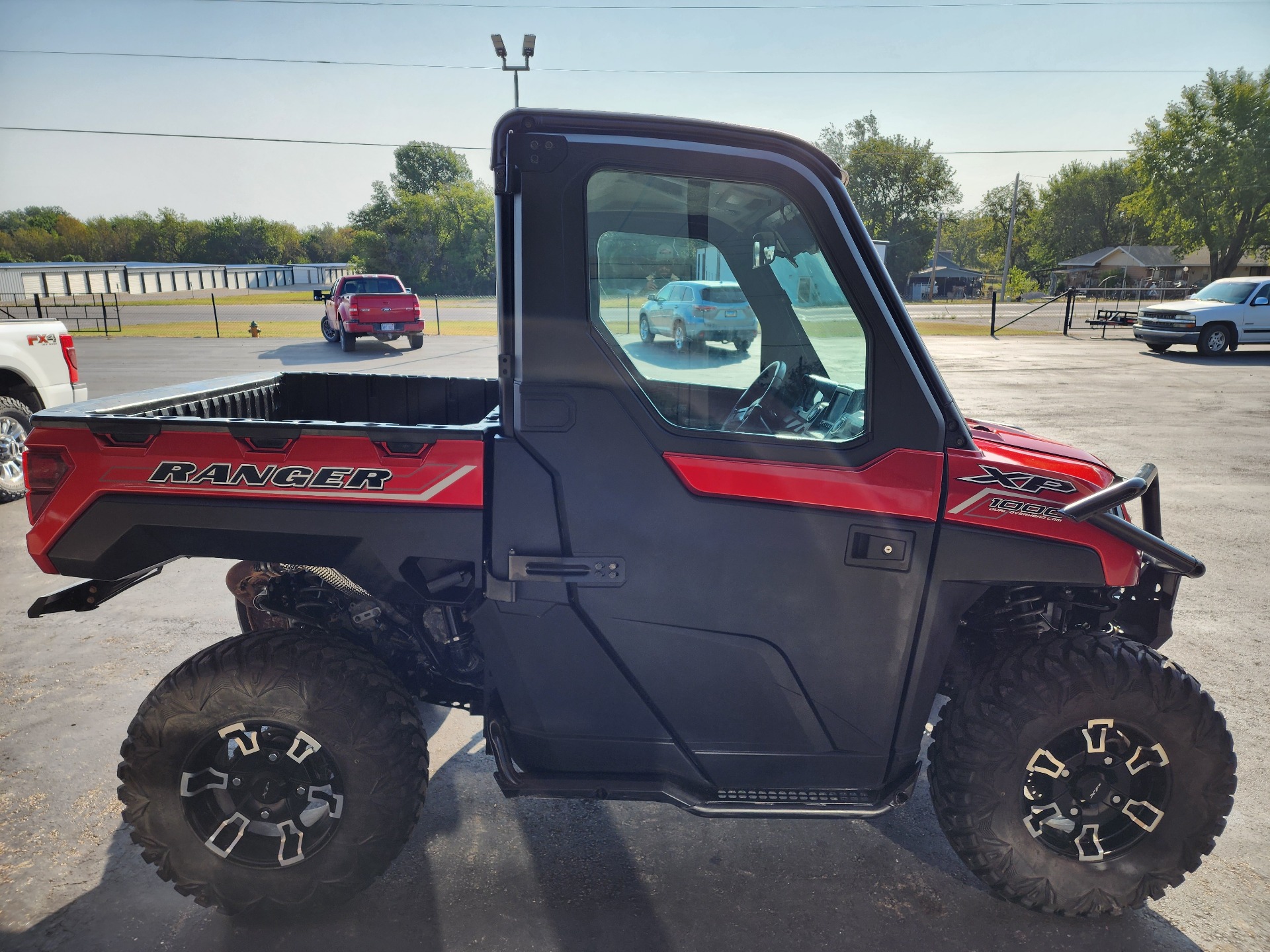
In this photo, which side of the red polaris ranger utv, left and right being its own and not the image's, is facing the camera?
right

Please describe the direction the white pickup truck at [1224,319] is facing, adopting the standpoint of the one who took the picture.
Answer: facing the viewer and to the left of the viewer

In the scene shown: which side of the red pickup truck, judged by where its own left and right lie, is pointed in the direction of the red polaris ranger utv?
back

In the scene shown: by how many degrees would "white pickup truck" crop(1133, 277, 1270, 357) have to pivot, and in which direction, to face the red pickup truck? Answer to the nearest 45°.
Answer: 0° — it already faces it

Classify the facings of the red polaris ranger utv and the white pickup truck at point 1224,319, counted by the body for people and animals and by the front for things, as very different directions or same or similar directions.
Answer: very different directions

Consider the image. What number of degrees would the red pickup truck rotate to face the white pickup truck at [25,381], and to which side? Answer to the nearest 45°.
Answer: approximately 180°

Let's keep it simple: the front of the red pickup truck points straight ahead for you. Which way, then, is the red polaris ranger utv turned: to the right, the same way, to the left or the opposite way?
to the right

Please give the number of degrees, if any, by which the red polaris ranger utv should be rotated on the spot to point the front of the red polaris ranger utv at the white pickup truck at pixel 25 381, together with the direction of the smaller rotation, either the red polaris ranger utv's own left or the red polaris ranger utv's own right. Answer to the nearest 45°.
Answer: approximately 135° to the red polaris ranger utv's own left

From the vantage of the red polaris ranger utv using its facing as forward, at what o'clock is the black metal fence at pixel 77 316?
The black metal fence is roughly at 8 o'clock from the red polaris ranger utv.

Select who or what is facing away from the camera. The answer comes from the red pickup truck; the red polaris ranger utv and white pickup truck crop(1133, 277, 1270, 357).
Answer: the red pickup truck

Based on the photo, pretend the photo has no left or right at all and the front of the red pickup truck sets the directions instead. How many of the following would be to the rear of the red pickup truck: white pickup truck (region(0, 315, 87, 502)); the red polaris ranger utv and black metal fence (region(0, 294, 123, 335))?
2

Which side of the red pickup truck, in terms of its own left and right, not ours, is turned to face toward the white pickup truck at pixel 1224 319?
right

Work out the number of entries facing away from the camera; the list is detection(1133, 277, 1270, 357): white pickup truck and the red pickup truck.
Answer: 1

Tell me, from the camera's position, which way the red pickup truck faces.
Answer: facing away from the viewer
